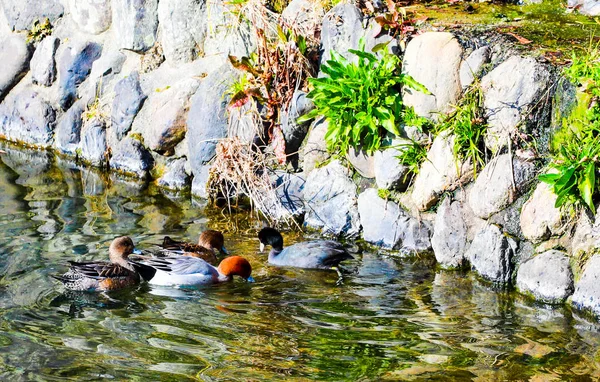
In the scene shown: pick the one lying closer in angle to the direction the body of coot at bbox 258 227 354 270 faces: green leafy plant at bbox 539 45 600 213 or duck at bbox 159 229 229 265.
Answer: the duck

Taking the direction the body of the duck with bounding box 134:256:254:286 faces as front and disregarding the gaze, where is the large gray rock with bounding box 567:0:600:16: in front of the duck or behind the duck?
in front

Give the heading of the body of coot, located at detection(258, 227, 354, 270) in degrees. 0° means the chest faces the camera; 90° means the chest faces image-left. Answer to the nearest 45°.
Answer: approximately 90°

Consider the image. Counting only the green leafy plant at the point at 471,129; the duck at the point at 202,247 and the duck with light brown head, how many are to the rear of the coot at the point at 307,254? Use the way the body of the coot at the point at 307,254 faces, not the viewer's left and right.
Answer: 1

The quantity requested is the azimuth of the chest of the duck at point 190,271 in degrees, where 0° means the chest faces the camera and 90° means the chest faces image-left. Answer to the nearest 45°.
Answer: approximately 270°

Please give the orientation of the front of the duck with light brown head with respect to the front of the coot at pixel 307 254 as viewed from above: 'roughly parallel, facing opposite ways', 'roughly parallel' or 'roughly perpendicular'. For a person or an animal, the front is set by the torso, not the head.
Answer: roughly parallel, facing opposite ways

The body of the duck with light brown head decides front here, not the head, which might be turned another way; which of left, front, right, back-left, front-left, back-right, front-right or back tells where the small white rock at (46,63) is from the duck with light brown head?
left

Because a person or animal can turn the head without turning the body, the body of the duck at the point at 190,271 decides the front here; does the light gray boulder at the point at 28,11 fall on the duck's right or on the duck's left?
on the duck's left

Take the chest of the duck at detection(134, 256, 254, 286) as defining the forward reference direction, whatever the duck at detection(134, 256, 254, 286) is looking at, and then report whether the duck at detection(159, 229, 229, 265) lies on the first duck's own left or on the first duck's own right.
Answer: on the first duck's own left

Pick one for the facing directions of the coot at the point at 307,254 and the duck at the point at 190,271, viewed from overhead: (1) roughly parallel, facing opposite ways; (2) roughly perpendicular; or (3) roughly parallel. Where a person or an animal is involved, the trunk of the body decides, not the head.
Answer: roughly parallel, facing opposite ways

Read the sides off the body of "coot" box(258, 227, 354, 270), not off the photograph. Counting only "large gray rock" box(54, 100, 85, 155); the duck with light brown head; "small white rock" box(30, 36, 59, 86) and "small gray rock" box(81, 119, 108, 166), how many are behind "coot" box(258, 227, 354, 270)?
0

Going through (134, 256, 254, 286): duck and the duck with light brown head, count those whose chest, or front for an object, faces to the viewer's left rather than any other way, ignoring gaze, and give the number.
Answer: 0

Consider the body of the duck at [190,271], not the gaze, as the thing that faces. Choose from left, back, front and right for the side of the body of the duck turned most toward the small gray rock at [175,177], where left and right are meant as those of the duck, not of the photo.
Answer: left

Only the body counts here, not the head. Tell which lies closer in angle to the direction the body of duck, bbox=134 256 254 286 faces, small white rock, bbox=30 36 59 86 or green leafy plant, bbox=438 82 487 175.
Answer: the green leafy plant

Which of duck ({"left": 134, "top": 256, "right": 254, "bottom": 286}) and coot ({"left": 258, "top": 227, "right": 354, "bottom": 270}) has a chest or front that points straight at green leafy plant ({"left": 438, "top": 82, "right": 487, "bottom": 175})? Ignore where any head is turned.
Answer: duck ({"left": 134, "top": 256, "right": 254, "bottom": 286})
